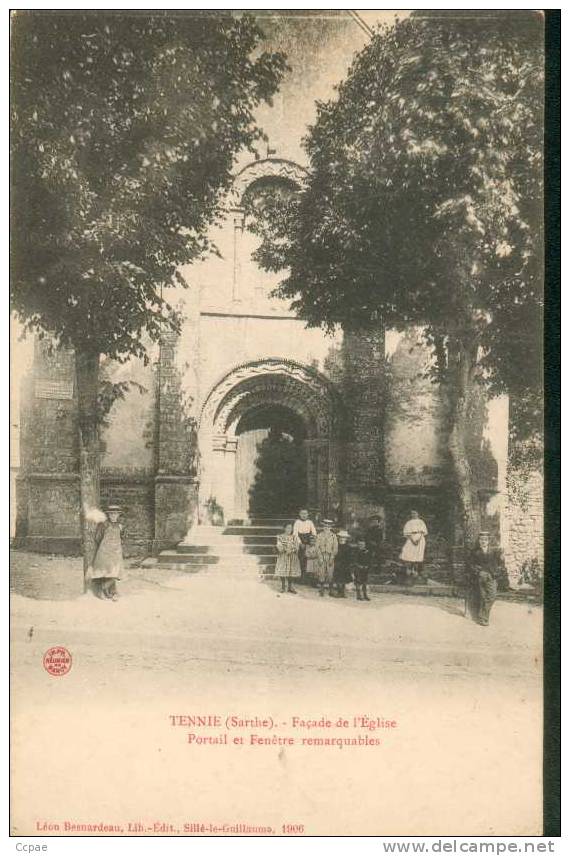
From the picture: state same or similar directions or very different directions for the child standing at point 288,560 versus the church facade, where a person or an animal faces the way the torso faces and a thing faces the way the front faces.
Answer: same or similar directions

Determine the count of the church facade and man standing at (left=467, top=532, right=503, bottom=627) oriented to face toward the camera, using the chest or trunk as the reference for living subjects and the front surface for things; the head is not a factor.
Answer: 2

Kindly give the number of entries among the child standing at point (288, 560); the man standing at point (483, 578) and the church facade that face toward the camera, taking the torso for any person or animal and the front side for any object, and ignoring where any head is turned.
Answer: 3

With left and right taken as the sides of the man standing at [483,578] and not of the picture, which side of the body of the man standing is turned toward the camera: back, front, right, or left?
front

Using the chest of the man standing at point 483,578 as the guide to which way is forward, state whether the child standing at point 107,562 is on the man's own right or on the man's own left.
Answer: on the man's own right

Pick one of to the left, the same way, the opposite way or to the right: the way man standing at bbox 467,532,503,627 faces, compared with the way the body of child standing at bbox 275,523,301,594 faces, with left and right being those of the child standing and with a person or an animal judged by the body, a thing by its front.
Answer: the same way

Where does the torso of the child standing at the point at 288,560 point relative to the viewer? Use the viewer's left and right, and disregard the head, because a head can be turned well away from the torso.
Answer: facing the viewer

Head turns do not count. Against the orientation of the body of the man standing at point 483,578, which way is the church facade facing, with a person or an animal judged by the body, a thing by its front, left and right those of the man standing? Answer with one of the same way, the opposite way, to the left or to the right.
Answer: the same way

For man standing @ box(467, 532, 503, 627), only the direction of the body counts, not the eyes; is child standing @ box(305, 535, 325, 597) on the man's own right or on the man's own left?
on the man's own right
